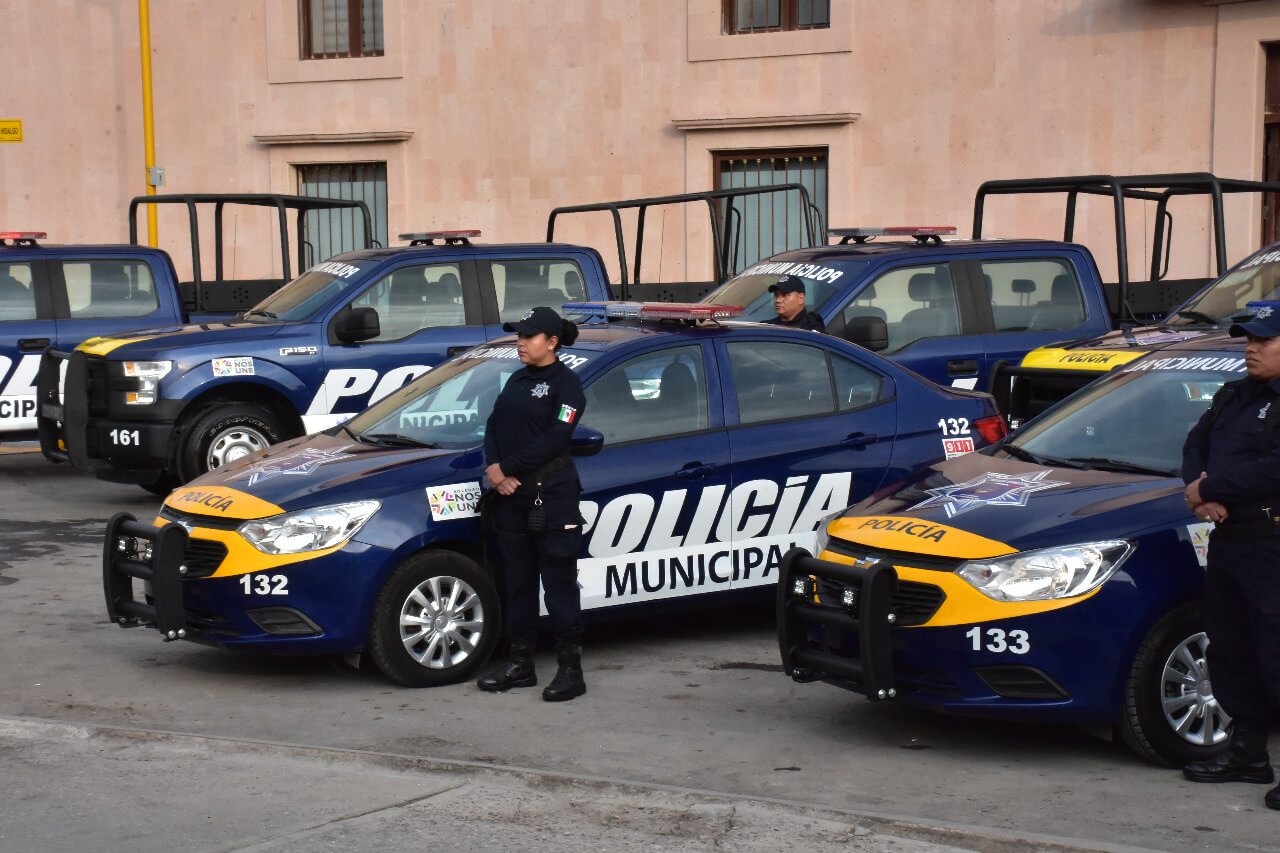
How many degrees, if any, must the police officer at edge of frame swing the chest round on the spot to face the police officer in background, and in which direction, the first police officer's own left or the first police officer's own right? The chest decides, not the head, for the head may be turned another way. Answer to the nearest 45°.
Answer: approximately 90° to the first police officer's own right

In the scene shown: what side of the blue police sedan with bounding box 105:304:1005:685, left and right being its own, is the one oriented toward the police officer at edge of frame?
left

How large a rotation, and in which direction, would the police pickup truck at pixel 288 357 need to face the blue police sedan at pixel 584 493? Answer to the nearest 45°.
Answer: approximately 45° to its left

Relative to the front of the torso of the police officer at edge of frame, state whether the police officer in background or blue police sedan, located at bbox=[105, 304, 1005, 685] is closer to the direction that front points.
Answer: the blue police sedan

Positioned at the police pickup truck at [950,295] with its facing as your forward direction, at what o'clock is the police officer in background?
The police officer in background is roughly at 12 o'clock from the police pickup truck.

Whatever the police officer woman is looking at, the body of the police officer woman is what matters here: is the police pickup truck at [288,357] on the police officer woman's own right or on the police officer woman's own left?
on the police officer woman's own right

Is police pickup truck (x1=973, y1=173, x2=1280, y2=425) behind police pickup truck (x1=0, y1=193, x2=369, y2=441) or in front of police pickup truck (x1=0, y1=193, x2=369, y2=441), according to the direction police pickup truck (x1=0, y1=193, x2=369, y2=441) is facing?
behind

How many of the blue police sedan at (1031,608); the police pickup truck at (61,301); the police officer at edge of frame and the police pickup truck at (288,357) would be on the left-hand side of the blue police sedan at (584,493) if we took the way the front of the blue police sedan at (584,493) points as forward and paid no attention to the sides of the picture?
2

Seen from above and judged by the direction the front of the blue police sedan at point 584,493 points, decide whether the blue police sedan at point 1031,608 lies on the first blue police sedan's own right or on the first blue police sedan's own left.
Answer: on the first blue police sedan's own left

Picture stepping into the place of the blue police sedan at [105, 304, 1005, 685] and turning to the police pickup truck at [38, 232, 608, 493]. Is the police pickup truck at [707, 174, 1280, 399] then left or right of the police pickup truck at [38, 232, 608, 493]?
right

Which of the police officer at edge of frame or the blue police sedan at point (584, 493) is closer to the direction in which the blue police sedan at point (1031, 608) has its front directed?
the blue police sedan

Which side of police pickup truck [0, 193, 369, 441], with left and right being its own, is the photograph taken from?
left

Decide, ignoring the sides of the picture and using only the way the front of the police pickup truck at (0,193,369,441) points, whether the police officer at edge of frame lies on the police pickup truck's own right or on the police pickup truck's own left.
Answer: on the police pickup truck's own left
